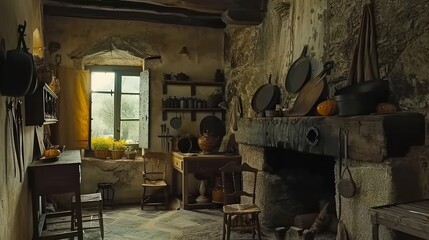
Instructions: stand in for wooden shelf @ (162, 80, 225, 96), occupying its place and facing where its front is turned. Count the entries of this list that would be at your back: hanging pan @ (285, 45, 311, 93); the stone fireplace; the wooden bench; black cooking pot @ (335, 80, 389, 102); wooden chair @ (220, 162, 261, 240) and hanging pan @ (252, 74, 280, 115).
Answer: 0

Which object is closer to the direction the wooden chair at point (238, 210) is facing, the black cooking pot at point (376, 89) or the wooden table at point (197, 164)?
the black cooking pot

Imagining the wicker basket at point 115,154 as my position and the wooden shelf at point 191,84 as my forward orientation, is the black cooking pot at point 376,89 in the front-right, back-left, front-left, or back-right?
front-right

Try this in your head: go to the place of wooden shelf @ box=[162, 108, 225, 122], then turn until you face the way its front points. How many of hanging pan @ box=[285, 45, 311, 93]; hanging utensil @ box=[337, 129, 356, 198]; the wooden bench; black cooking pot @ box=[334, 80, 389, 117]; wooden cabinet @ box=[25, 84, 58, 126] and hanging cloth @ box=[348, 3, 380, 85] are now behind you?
0

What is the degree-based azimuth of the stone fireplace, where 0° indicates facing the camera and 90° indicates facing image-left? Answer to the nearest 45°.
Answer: approximately 45°

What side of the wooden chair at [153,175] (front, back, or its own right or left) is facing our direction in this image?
front

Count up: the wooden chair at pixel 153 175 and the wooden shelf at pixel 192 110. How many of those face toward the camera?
2

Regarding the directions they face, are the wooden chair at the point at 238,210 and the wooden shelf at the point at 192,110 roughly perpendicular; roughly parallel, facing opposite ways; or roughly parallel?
roughly parallel

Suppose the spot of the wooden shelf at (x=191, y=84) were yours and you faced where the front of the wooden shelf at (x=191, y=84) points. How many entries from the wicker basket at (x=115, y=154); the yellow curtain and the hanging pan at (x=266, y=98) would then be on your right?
2

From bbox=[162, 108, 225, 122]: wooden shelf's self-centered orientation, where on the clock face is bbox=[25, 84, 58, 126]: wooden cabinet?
The wooden cabinet is roughly at 1 o'clock from the wooden shelf.

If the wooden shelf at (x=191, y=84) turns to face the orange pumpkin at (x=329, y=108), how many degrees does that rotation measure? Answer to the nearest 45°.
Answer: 0° — it already faces it

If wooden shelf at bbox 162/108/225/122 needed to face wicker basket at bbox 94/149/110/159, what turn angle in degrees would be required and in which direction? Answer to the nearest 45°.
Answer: approximately 90° to its right

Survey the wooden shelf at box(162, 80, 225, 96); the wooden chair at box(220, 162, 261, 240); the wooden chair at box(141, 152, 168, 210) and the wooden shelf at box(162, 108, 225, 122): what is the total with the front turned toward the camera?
4

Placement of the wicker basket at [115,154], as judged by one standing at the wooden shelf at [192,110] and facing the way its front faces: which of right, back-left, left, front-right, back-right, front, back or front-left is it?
right

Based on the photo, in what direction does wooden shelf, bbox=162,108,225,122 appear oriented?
toward the camera

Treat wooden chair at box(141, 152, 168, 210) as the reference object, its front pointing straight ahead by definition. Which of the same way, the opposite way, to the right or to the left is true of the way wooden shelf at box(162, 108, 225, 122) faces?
the same way
